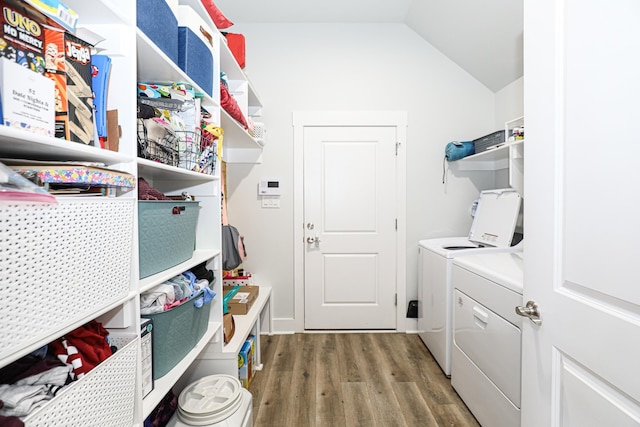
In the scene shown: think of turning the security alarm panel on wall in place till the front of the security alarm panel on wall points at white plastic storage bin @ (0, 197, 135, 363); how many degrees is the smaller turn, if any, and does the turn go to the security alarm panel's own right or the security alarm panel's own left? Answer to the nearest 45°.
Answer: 0° — it already faces it

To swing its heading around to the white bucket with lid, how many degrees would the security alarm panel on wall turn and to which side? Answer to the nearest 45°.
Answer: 0° — it already faces it

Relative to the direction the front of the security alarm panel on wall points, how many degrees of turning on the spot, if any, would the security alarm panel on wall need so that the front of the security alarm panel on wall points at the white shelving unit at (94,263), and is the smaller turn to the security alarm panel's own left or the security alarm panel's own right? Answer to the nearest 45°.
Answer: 0° — it already faces it

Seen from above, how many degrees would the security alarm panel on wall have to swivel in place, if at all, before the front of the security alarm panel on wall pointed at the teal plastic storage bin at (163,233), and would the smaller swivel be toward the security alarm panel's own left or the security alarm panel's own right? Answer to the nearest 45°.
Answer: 0° — it already faces it

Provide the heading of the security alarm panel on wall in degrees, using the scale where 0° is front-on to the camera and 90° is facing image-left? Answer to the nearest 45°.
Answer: approximately 0°

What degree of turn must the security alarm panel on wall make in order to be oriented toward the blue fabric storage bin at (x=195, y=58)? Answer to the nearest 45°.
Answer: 0° — it already faces it

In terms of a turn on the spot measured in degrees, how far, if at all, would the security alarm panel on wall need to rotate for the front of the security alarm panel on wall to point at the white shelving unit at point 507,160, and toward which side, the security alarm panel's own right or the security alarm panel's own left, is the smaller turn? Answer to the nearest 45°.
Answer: approximately 45° to the security alarm panel's own left

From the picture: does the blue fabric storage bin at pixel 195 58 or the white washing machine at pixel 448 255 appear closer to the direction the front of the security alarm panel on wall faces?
the blue fabric storage bin

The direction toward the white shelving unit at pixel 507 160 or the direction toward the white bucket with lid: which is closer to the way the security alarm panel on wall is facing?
the white bucket with lid

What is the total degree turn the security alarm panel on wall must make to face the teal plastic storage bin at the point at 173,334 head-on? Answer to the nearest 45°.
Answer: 0° — it already faces it
